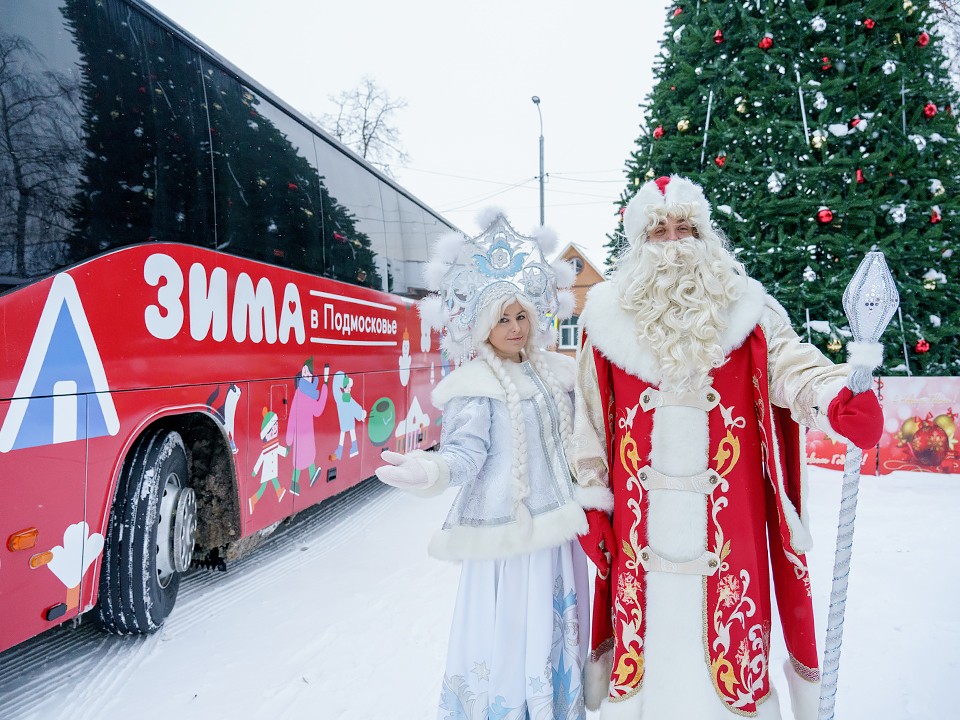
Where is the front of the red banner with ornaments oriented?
toward the camera

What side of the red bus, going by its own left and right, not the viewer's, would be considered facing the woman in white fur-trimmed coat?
left

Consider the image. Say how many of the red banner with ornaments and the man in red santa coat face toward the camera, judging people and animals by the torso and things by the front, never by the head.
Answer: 2

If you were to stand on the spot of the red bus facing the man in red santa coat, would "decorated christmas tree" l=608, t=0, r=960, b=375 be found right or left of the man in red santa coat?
left

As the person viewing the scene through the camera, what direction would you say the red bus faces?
facing the viewer and to the left of the viewer

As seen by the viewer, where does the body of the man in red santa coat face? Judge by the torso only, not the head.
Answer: toward the camera

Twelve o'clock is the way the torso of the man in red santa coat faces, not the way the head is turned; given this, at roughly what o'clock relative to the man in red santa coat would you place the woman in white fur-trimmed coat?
The woman in white fur-trimmed coat is roughly at 3 o'clock from the man in red santa coat.

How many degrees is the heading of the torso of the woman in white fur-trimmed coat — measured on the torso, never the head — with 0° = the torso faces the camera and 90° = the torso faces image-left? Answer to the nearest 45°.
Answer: approximately 315°

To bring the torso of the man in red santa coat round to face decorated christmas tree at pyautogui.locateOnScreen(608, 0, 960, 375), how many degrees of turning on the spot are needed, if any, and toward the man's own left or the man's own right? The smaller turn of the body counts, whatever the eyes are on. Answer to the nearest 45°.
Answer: approximately 180°

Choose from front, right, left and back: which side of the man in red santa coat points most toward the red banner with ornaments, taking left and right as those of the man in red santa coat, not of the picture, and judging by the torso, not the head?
back

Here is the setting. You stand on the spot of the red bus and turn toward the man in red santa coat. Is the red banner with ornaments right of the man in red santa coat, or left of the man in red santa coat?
left

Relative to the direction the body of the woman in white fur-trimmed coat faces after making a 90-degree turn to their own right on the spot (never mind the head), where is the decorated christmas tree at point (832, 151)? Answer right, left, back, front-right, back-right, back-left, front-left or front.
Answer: back
